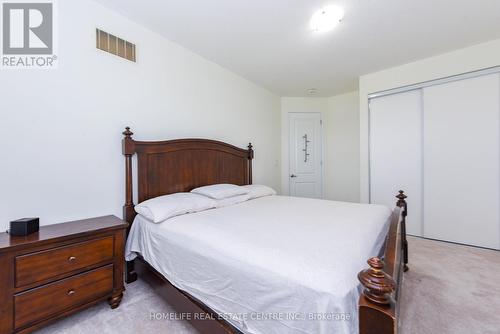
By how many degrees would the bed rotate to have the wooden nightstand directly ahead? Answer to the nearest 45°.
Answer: approximately 135° to its right

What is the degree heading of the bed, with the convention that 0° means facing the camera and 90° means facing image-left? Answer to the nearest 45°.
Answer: approximately 315°

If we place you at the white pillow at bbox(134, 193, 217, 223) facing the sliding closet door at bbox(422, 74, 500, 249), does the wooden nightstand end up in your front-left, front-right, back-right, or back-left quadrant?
back-right

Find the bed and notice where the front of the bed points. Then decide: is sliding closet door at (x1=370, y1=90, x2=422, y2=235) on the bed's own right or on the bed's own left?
on the bed's own left
